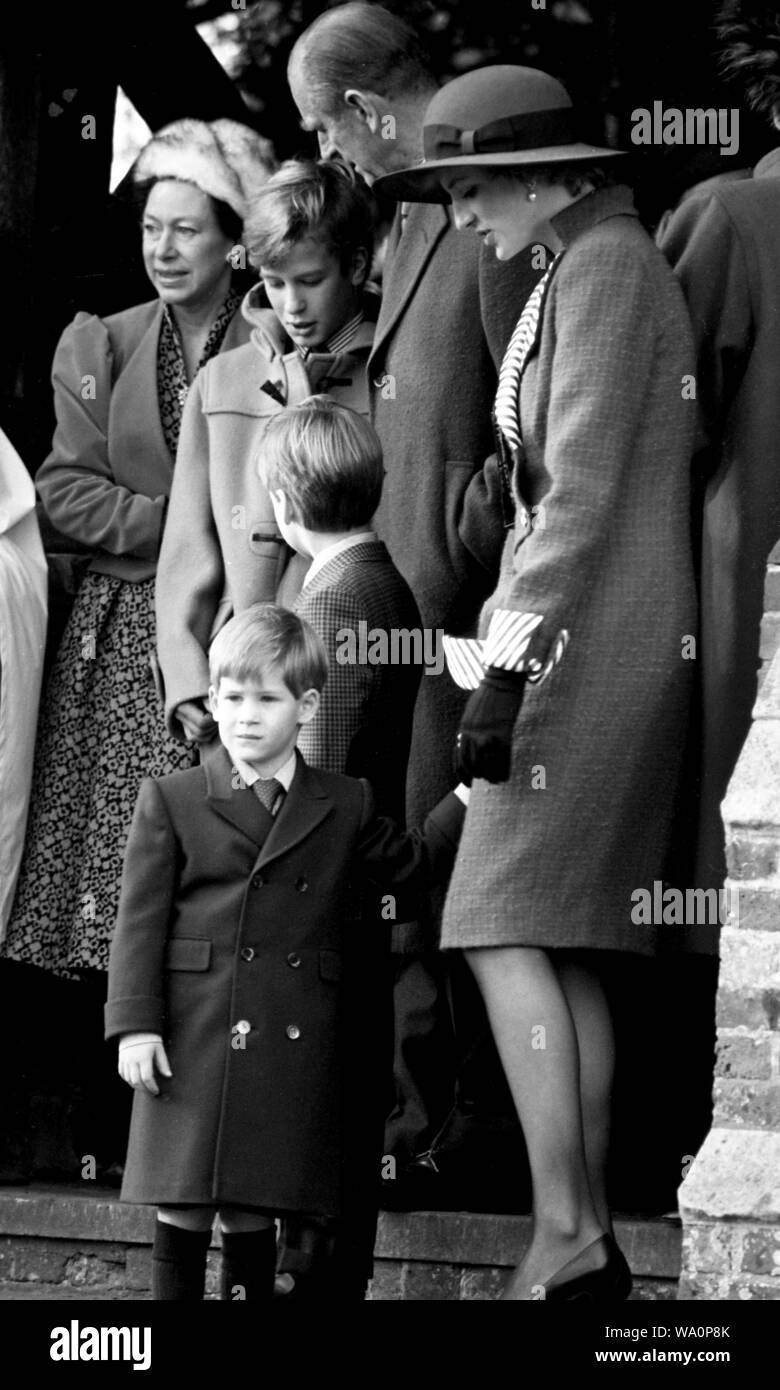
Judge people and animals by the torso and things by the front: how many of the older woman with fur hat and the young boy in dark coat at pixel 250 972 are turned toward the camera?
2

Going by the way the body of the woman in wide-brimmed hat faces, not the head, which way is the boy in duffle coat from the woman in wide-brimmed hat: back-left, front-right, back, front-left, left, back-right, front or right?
front-right

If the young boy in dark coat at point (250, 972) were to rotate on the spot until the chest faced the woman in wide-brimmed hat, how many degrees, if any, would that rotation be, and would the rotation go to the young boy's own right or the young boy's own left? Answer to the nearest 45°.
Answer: approximately 90° to the young boy's own left

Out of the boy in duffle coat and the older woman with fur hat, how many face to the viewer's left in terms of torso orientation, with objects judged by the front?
0

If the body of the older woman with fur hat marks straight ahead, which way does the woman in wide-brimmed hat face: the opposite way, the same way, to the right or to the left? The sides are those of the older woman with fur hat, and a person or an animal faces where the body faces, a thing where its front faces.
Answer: to the right

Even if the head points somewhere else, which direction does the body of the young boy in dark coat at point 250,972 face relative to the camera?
toward the camera

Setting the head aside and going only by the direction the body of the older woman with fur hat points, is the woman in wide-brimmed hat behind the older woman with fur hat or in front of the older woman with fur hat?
in front

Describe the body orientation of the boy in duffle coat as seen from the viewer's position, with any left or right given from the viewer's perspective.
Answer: facing the viewer

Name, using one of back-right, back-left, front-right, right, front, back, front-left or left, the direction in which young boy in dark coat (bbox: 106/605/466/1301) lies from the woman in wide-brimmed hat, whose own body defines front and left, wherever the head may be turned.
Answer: front

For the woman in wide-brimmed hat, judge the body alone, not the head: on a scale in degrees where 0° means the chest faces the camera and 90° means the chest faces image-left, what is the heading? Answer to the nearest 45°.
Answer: approximately 90°
